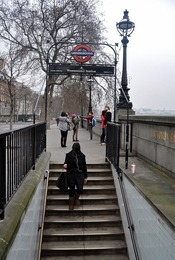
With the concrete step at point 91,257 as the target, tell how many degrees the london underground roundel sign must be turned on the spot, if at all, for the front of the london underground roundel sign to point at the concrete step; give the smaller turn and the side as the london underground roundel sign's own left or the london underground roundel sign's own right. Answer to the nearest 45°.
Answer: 0° — it already faces it

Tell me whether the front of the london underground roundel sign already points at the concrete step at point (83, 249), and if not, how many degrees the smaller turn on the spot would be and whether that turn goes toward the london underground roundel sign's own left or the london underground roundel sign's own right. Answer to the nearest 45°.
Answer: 0° — it already faces it

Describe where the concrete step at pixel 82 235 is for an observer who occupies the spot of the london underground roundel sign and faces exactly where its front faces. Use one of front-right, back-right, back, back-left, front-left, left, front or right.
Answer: front

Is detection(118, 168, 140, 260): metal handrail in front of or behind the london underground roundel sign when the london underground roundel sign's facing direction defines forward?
in front

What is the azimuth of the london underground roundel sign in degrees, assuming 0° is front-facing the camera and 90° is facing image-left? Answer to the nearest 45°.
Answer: approximately 0°

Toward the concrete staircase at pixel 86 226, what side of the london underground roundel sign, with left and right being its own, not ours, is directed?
front

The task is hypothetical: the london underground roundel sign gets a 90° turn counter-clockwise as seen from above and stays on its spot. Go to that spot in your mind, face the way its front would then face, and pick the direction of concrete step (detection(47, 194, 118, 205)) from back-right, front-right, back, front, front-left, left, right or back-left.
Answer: right

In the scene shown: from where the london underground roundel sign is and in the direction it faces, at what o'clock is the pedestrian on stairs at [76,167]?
The pedestrian on stairs is roughly at 12 o'clock from the london underground roundel sign.

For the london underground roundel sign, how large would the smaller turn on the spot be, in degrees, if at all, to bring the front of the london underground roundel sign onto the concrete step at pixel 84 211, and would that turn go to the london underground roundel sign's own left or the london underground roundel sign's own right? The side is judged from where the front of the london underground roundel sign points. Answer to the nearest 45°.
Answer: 0° — it already faces it
